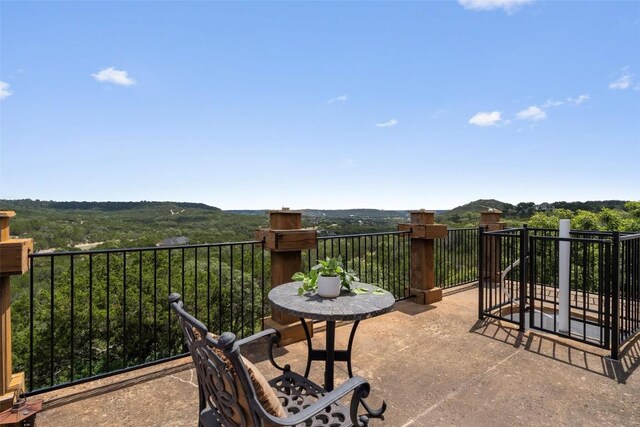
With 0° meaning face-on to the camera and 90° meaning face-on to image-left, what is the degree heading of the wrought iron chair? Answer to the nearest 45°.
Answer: approximately 225°

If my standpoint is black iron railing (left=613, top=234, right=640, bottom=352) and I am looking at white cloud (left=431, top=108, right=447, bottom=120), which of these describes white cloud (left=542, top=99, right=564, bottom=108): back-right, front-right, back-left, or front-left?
front-right

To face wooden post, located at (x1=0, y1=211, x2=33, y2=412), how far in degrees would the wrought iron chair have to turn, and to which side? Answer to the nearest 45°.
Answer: approximately 90° to its left

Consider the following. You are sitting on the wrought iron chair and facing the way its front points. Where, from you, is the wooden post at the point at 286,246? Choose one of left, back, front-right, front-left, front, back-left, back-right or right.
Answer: front-left

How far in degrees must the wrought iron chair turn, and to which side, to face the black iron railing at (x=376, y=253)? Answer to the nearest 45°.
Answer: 0° — it already faces it

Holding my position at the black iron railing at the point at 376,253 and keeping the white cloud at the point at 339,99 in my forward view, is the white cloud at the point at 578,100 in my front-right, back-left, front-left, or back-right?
front-right

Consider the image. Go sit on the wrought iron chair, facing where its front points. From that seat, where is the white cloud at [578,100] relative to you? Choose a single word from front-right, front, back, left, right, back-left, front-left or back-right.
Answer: front

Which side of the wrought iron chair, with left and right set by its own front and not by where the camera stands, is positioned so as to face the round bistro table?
front

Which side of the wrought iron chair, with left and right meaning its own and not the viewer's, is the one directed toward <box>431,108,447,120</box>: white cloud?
front

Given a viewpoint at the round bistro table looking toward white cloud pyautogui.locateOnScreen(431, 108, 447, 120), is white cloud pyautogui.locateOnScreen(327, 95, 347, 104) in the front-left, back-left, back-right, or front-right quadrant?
front-left

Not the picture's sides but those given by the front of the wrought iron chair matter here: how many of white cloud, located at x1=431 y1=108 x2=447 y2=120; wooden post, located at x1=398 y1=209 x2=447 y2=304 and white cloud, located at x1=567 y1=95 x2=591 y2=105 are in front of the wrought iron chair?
3

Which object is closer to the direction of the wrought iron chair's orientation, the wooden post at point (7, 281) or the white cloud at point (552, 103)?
the white cloud

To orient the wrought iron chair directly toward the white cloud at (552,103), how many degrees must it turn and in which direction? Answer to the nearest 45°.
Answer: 0° — it already faces it
